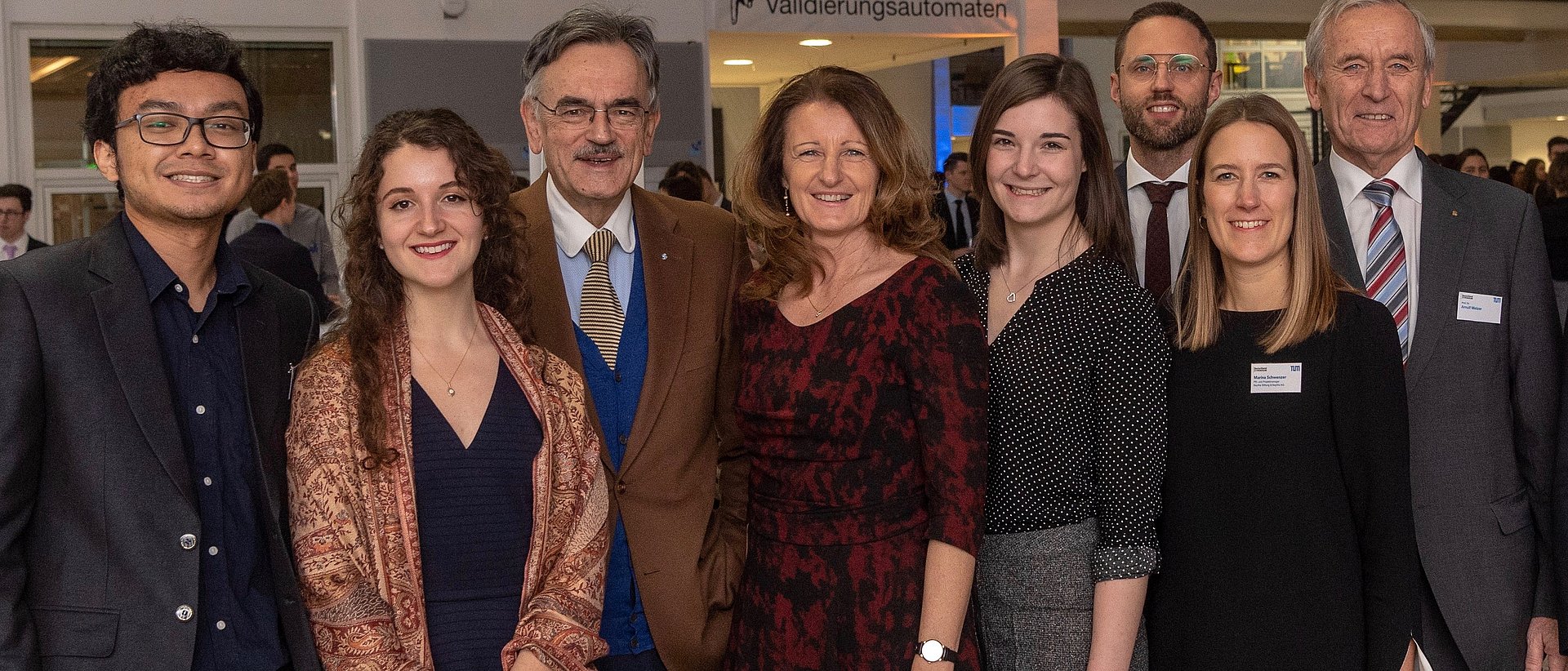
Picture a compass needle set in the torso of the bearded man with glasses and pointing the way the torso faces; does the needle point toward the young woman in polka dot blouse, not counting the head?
yes

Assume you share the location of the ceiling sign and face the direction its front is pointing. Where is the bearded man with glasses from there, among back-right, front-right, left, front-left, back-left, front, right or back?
front

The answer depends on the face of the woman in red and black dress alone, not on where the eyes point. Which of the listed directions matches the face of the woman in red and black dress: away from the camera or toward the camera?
toward the camera

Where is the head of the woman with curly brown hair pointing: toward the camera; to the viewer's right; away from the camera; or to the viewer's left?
toward the camera

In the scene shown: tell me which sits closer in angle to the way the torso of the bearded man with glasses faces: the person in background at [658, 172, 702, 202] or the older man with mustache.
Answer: the older man with mustache

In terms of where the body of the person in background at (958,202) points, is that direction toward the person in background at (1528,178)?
no

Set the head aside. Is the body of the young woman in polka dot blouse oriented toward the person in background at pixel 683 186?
no

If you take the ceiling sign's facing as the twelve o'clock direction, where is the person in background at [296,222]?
The person in background is roughly at 2 o'clock from the ceiling sign.

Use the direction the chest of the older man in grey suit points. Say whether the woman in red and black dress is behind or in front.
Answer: in front

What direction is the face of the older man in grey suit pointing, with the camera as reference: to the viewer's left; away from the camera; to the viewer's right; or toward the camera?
toward the camera

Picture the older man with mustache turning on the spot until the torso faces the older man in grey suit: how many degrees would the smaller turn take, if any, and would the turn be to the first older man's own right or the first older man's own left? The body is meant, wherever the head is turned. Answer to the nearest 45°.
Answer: approximately 90° to the first older man's own left

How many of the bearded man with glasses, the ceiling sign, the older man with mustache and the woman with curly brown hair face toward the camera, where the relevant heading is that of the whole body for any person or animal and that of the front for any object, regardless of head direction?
4

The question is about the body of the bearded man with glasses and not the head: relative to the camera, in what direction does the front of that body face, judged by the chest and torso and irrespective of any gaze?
toward the camera

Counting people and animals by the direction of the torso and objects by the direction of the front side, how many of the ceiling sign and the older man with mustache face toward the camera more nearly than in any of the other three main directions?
2
